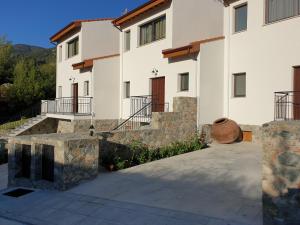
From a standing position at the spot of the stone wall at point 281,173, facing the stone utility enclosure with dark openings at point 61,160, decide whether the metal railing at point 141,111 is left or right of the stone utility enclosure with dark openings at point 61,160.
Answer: right

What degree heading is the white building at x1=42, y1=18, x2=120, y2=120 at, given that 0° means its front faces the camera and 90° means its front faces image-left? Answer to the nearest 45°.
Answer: approximately 45°

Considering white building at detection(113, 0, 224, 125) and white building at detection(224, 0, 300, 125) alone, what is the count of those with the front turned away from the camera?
0

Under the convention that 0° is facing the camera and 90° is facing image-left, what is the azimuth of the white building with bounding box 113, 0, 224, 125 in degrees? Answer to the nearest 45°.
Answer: approximately 45°

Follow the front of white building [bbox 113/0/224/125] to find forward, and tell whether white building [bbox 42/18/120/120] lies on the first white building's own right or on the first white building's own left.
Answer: on the first white building's own right

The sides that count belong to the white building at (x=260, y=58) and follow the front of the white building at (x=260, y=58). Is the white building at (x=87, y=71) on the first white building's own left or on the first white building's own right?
on the first white building's own right

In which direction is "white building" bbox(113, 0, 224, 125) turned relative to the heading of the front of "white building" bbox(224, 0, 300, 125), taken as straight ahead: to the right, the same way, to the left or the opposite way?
the same way

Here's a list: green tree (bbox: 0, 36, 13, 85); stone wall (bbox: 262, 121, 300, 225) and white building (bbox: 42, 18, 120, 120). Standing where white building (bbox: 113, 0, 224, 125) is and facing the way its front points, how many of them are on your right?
2

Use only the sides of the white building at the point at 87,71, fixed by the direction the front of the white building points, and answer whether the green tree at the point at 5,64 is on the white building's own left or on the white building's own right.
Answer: on the white building's own right

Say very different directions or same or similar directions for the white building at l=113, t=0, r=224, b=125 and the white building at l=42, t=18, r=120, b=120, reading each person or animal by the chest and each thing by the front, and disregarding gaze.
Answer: same or similar directions

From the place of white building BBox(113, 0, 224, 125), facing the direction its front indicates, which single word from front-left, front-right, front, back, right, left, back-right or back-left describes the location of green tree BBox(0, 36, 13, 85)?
right

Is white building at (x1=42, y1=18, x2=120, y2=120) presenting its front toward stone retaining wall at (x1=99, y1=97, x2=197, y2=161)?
no

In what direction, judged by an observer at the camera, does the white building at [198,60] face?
facing the viewer and to the left of the viewer

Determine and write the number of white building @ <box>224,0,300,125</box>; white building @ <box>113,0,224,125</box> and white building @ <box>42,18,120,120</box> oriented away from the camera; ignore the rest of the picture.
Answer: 0

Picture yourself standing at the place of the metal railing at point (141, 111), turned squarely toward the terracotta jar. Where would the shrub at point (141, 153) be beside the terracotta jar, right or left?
right

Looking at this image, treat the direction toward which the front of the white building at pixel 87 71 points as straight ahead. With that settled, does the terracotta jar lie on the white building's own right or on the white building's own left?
on the white building's own left
